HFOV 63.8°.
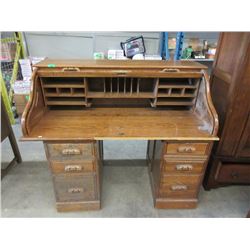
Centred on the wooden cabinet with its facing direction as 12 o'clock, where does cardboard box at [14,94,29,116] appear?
The cardboard box is roughly at 3 o'clock from the wooden cabinet.

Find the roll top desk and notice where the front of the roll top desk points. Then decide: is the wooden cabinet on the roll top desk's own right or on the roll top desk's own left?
on the roll top desk's own left

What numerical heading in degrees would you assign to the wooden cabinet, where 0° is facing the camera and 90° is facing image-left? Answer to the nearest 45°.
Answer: approximately 0°

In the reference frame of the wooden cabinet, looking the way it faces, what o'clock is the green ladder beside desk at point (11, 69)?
The green ladder beside desk is roughly at 3 o'clock from the wooden cabinet.

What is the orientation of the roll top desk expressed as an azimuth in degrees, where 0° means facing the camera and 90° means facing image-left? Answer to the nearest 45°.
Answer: approximately 0°

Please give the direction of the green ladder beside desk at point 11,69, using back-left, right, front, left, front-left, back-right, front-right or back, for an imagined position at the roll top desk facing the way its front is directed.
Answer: back-right

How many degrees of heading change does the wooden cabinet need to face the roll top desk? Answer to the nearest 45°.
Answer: approximately 45° to its right

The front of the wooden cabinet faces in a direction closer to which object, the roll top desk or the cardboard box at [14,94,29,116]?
the roll top desk

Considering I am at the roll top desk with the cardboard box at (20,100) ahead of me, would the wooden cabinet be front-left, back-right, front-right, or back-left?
back-right
